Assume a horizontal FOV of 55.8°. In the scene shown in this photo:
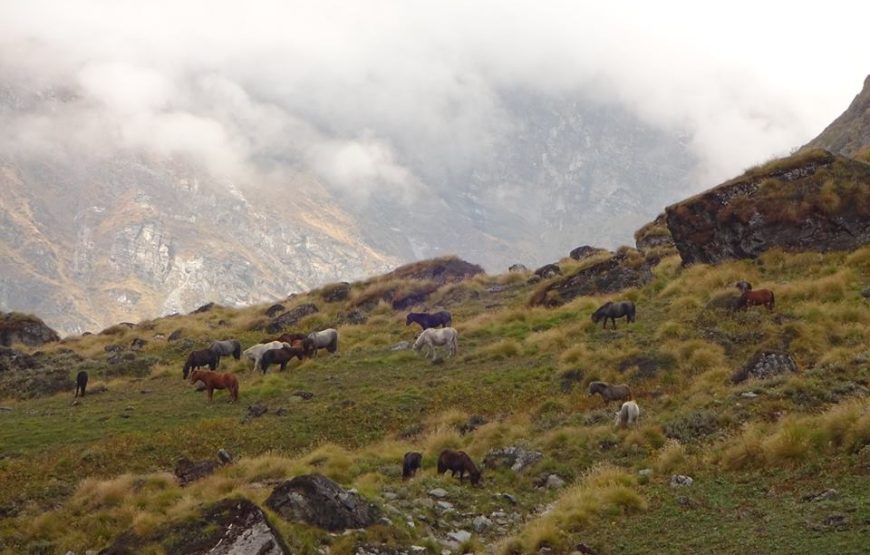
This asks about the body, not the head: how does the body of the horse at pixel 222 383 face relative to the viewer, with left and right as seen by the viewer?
facing to the left of the viewer

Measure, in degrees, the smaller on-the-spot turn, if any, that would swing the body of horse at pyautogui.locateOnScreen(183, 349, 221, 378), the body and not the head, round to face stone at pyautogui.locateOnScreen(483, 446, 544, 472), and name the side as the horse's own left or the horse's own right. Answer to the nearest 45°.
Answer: approximately 90° to the horse's own left

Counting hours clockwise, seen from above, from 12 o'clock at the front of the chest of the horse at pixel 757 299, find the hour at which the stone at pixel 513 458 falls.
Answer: The stone is roughly at 10 o'clock from the horse.

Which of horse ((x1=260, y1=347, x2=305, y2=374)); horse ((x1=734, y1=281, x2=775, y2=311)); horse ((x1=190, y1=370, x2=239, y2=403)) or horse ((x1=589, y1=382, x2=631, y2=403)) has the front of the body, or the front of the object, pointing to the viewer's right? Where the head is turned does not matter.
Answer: horse ((x1=260, y1=347, x2=305, y2=374))

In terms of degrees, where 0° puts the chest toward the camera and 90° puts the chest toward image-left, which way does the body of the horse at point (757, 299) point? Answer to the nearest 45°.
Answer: approximately 90°

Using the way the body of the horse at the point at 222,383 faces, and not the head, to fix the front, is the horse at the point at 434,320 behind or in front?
behind

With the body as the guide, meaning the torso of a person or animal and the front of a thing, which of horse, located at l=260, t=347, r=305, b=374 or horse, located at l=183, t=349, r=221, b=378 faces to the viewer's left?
horse, located at l=183, t=349, r=221, b=378

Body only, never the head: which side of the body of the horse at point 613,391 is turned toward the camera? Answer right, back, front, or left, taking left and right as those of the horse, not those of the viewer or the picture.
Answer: left

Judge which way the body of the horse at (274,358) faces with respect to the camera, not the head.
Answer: to the viewer's right

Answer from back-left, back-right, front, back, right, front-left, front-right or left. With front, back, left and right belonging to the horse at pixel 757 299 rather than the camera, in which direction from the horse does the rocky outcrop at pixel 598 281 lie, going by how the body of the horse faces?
front-right

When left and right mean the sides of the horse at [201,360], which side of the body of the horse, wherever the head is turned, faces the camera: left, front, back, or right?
left

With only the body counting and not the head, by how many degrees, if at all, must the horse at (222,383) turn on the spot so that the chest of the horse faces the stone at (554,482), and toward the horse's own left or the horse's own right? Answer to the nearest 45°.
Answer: approximately 135° to the horse's own left

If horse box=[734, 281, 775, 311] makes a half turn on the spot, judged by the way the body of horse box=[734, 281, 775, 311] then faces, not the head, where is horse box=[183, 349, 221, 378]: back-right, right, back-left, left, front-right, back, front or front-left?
back
